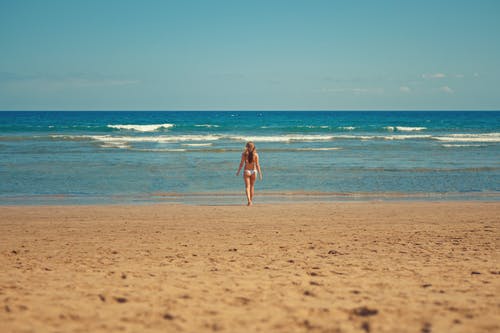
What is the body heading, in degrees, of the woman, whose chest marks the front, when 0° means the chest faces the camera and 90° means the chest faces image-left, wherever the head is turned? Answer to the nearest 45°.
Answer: approximately 180°
